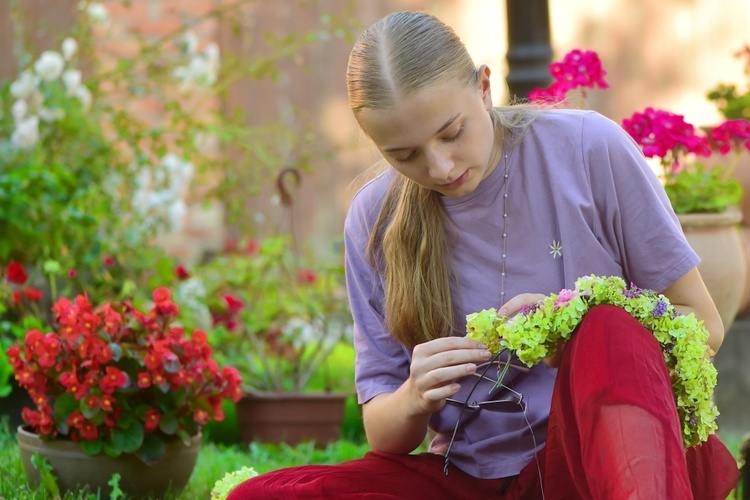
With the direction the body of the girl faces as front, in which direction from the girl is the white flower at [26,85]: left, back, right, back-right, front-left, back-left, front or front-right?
back-right

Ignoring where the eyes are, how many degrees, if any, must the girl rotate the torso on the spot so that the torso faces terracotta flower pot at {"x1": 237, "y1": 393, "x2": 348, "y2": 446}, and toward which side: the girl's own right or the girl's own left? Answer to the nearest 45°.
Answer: approximately 135° to the girl's own right

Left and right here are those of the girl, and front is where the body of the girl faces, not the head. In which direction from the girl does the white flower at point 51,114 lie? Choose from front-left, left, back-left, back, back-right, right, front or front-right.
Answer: back-right

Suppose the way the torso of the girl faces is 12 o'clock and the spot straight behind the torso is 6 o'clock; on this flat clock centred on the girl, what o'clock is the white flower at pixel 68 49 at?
The white flower is roughly at 5 o'clock from the girl.

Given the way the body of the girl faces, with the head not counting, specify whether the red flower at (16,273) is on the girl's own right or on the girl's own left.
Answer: on the girl's own right

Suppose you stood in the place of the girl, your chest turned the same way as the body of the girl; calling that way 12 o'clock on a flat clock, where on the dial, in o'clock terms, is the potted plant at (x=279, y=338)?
The potted plant is roughly at 5 o'clock from the girl.

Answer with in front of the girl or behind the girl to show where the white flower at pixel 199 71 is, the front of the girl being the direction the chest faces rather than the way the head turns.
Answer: behind

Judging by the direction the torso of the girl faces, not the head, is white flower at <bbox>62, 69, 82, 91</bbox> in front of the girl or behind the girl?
behind

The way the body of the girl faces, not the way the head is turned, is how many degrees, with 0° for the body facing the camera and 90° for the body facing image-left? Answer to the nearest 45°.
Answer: approximately 0°

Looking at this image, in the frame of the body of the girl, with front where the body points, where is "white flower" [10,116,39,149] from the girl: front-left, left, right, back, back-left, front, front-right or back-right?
back-right

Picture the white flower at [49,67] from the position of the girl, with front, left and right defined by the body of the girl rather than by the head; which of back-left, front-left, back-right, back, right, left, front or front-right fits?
back-right
